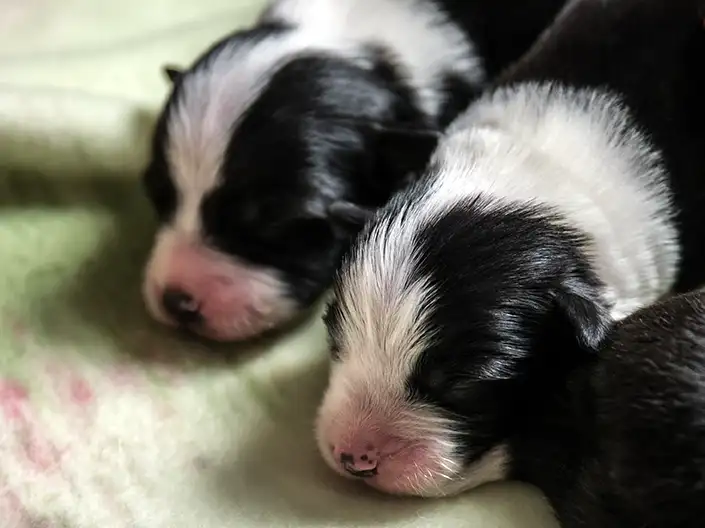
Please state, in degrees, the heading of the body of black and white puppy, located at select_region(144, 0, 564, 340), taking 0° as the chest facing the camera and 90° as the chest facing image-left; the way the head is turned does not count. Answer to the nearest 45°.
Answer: approximately 45°

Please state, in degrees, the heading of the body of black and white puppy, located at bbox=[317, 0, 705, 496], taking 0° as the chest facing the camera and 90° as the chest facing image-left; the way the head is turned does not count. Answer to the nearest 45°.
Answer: approximately 45°

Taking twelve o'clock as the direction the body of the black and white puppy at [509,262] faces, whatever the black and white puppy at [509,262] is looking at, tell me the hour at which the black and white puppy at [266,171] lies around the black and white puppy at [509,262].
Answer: the black and white puppy at [266,171] is roughly at 2 o'clock from the black and white puppy at [509,262].

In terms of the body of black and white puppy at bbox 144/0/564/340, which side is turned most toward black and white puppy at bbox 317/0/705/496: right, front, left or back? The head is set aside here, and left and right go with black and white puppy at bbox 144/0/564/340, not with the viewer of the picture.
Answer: left
